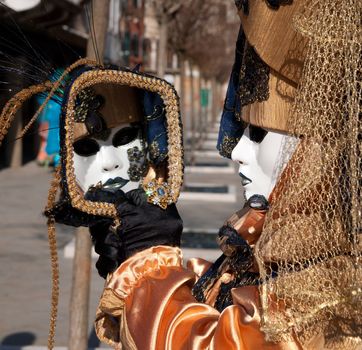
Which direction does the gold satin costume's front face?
to the viewer's left

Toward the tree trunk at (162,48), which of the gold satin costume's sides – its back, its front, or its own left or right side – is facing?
right
